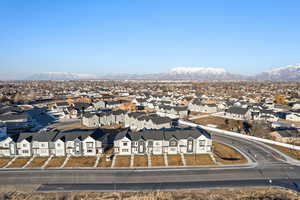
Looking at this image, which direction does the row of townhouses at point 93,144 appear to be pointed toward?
toward the camera
